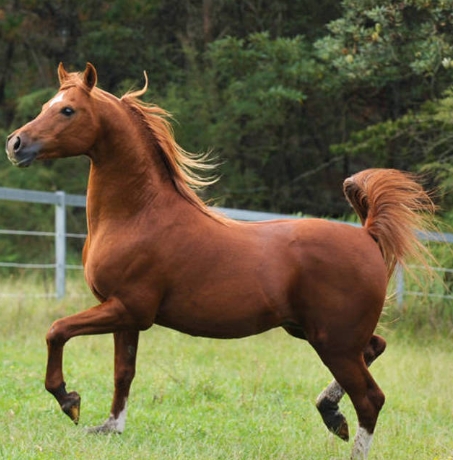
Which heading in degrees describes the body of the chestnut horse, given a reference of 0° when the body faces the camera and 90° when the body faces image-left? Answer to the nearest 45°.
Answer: approximately 90°
